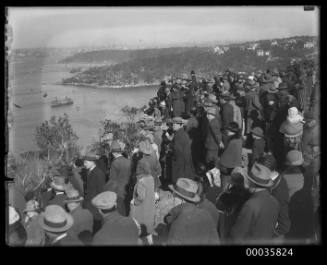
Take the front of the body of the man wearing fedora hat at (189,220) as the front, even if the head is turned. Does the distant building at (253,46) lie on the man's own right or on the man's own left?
on the man's own right

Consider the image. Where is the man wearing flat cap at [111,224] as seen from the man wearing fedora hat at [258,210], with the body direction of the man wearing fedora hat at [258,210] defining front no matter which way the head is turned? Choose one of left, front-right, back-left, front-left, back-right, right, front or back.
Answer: front-left

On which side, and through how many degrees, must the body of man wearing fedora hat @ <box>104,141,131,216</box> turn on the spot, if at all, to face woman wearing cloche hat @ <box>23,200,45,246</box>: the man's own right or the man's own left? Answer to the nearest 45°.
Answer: approximately 90° to the man's own left

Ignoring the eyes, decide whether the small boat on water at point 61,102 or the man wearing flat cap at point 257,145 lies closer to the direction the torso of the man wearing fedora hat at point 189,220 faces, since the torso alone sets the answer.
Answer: the small boat on water

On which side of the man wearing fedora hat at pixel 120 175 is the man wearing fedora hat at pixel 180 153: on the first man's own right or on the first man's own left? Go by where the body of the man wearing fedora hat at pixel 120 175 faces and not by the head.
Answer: on the first man's own right

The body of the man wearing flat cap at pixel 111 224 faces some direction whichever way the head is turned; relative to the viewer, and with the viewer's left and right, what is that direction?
facing away from the viewer and to the left of the viewer

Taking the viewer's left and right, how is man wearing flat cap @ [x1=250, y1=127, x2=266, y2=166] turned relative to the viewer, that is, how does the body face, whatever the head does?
facing away from the viewer and to the left of the viewer

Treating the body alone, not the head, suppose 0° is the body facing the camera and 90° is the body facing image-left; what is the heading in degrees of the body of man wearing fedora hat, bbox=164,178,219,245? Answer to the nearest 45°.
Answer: approximately 135°

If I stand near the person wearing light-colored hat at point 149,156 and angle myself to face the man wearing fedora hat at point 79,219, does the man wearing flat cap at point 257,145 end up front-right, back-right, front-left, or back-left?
back-left

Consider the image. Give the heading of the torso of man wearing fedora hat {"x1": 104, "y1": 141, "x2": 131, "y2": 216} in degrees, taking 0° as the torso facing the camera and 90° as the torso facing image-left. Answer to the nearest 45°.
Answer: approximately 135°

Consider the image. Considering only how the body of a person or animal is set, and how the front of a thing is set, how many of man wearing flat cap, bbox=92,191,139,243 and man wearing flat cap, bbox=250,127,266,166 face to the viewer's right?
0

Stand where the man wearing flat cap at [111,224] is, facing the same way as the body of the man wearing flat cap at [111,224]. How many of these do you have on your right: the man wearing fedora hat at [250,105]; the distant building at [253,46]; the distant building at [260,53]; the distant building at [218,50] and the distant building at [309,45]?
5

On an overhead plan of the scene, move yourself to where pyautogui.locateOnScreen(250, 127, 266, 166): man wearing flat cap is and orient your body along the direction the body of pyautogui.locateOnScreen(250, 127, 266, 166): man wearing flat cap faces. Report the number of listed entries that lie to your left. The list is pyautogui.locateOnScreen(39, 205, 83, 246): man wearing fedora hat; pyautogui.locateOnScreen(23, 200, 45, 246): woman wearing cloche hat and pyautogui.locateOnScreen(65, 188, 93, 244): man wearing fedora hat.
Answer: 3

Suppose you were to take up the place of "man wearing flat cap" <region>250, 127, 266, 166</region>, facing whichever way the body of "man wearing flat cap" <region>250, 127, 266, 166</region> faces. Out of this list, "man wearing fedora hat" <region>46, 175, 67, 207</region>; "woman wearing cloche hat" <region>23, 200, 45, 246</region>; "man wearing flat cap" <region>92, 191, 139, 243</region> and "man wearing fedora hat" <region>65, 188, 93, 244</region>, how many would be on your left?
4
